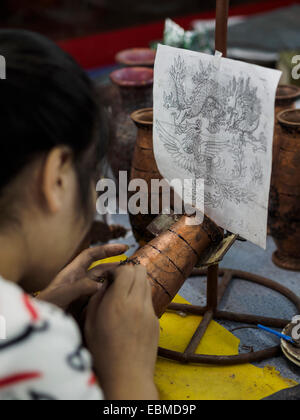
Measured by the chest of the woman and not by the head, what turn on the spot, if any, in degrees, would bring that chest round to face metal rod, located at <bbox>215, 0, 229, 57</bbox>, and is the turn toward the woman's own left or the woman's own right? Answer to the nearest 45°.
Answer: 0° — they already face it

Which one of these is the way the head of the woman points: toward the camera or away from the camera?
away from the camera

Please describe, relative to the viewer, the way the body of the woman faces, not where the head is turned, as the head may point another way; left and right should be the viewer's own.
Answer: facing away from the viewer and to the right of the viewer

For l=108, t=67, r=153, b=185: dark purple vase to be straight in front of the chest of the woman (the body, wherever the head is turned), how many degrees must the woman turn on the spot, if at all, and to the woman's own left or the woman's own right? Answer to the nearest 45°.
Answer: approximately 45° to the woman's own left

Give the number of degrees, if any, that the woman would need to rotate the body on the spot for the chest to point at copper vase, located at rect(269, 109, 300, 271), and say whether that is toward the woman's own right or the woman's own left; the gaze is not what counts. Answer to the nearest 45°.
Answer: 0° — they already face it

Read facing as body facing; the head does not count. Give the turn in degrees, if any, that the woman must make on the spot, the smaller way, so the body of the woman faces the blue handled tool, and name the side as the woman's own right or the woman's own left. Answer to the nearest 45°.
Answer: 0° — they already face it

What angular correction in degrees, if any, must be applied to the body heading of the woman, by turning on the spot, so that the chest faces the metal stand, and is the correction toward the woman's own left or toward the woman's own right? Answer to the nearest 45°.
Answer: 0° — they already face it
